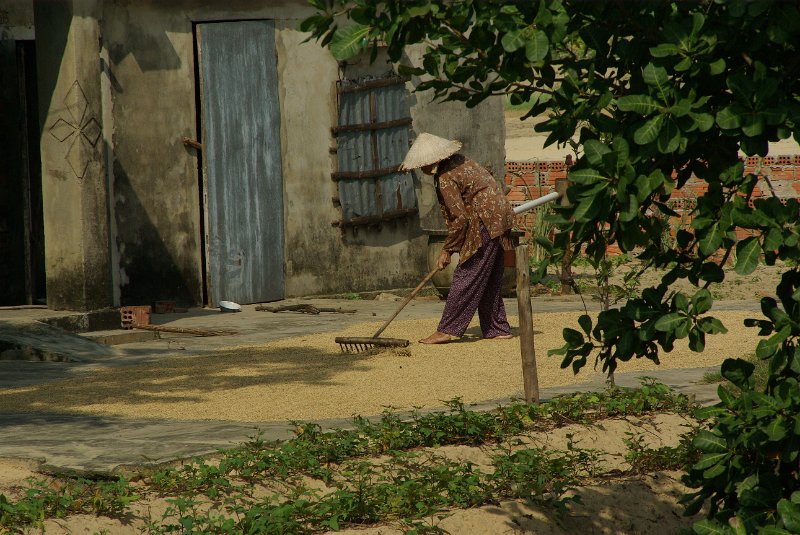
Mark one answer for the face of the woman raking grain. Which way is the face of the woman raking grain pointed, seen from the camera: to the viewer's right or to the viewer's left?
to the viewer's left

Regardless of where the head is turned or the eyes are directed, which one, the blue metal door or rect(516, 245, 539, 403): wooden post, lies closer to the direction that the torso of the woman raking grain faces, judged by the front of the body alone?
the blue metal door

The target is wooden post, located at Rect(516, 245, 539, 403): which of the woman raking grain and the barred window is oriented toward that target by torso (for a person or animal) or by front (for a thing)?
the barred window

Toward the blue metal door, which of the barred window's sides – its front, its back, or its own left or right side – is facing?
right

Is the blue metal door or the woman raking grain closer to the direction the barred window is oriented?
the woman raking grain

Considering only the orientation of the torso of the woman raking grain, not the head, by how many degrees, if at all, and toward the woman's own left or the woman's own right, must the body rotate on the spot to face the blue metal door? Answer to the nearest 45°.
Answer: approximately 45° to the woman's own right

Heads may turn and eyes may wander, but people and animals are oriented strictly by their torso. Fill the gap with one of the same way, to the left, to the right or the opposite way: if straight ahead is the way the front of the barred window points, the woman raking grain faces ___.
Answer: to the right

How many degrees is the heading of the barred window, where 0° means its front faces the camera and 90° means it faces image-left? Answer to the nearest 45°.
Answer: approximately 0°

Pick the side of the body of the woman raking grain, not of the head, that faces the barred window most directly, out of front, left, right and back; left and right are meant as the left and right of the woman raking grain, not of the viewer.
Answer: right

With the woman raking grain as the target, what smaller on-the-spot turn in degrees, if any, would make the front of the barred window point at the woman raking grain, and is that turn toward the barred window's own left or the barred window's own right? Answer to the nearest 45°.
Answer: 0° — it already faces them

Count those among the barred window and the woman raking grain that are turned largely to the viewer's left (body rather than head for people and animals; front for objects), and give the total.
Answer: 1

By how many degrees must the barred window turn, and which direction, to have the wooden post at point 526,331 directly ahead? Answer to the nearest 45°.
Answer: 0° — it already faces it

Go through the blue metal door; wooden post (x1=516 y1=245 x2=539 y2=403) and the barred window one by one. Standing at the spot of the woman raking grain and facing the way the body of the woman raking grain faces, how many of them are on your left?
1

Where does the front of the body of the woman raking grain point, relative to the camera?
to the viewer's left
